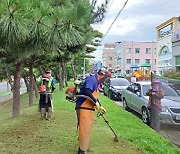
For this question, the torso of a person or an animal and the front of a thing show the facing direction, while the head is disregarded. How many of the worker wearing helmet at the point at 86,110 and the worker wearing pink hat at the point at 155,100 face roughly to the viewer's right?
1

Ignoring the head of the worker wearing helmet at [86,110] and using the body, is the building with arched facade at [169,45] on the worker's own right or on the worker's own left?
on the worker's own left

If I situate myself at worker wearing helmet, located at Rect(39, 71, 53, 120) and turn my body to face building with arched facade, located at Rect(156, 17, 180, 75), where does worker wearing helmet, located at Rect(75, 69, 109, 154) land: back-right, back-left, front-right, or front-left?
back-right

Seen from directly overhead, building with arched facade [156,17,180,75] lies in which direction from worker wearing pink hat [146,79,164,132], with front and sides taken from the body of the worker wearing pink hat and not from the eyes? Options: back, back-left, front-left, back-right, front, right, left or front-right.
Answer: back

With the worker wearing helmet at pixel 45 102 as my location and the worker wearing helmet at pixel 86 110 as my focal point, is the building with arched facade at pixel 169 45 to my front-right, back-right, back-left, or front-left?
back-left

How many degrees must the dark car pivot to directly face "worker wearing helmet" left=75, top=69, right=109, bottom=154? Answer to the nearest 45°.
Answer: approximately 45° to its right

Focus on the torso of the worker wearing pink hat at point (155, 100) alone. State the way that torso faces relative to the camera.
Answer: toward the camera

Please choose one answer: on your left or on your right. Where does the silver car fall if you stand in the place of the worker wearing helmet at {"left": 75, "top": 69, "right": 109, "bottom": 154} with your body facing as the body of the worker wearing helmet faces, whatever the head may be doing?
on your left

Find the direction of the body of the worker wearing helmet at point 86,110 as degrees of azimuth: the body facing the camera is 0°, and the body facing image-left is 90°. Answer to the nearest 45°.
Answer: approximately 270°
